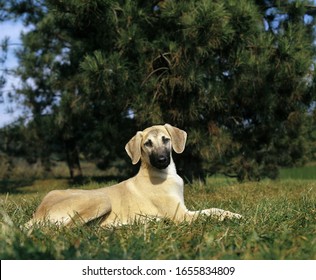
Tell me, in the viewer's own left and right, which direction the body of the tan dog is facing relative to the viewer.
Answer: facing to the right of the viewer

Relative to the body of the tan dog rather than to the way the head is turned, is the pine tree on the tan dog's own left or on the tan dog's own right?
on the tan dog's own left
